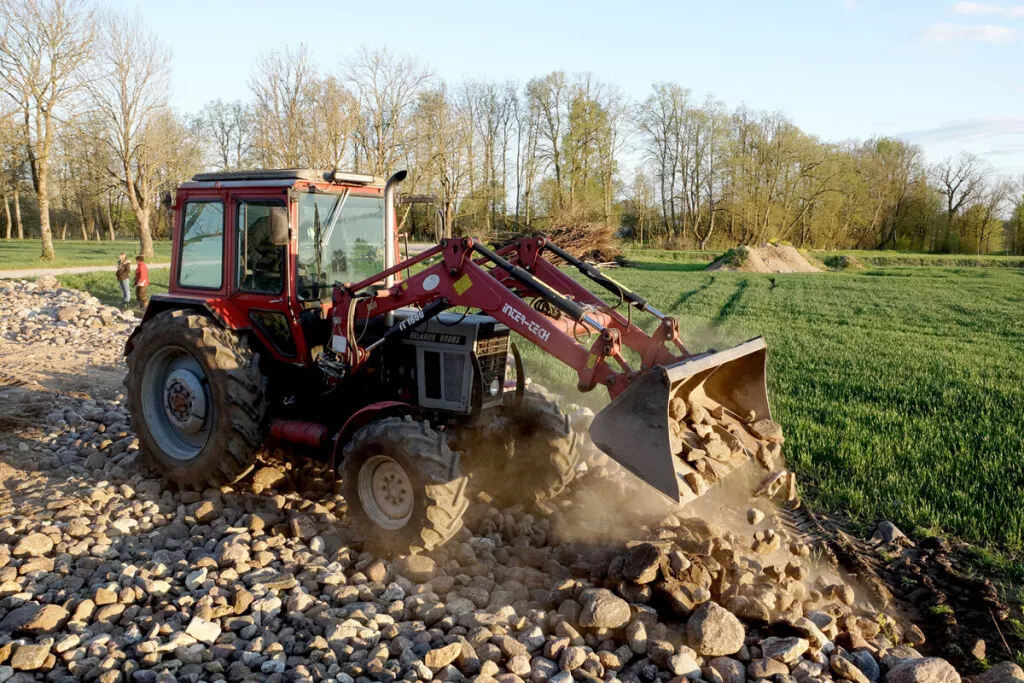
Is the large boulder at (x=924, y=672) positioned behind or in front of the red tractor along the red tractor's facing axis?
in front

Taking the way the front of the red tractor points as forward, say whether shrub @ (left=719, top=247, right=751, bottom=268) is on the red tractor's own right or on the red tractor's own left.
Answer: on the red tractor's own left

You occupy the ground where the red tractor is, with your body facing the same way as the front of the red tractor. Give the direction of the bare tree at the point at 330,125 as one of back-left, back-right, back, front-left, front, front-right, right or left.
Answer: back-left

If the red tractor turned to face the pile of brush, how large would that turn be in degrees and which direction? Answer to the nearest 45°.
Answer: approximately 135° to its left

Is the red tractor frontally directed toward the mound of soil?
no

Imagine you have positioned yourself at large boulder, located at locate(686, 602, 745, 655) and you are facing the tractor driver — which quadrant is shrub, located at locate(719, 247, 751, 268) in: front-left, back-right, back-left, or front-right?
front-right

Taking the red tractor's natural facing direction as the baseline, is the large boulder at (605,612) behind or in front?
in front

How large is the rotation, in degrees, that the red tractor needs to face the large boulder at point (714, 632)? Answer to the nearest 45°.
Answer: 0° — it already faces it

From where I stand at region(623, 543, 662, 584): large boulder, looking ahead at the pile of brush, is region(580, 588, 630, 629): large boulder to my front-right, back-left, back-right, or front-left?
back-left

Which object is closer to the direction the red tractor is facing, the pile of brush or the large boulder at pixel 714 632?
the large boulder

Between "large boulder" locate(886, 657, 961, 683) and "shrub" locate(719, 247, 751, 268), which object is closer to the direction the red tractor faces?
the large boulder

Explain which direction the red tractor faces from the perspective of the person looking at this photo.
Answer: facing the viewer and to the right of the viewer

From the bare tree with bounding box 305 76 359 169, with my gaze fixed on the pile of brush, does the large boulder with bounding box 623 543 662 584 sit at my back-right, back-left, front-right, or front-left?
front-right

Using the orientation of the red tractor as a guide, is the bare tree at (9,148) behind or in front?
behind
